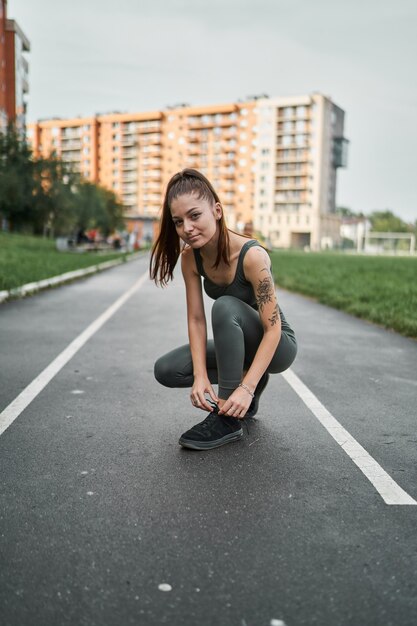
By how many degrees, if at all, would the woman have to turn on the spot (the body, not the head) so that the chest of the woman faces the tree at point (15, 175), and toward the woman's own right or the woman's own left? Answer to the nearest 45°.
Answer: approximately 135° to the woman's own right

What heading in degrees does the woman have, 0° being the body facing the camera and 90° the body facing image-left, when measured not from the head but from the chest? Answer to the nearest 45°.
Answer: approximately 45°
